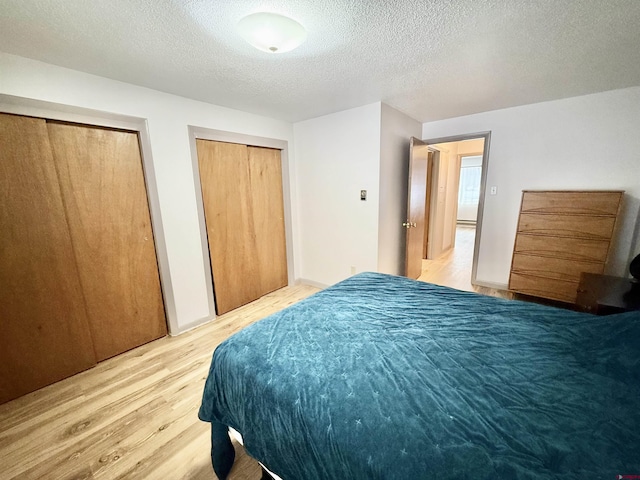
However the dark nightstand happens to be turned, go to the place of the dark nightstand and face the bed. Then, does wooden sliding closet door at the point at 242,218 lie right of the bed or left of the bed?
right

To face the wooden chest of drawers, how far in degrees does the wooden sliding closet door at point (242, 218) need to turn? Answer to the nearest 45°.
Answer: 0° — it already faces it

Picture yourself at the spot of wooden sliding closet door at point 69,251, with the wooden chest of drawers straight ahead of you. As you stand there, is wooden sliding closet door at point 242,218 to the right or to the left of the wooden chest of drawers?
left

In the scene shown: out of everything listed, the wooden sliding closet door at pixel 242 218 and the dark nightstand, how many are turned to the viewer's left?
1

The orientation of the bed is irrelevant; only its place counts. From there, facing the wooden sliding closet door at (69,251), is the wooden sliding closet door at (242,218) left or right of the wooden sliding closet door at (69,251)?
right

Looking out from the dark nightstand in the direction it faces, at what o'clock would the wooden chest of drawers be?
The wooden chest of drawers is roughly at 2 o'clock from the dark nightstand.

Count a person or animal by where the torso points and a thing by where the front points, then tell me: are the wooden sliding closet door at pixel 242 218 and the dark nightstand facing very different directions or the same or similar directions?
very different directions

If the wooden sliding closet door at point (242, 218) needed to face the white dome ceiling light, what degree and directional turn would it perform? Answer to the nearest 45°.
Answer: approximately 45° to its right

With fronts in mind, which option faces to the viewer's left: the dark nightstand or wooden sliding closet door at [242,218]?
the dark nightstand

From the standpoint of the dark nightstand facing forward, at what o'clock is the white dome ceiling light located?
The white dome ceiling light is roughly at 10 o'clock from the dark nightstand.

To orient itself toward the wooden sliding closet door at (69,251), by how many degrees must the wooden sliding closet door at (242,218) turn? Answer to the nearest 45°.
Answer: approximately 90° to its right

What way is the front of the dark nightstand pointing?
to the viewer's left

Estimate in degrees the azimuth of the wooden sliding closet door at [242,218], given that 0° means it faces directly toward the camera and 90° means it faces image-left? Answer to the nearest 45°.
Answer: approximately 315°

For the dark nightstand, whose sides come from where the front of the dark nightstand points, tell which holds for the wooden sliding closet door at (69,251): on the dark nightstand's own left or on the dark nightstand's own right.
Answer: on the dark nightstand's own left
